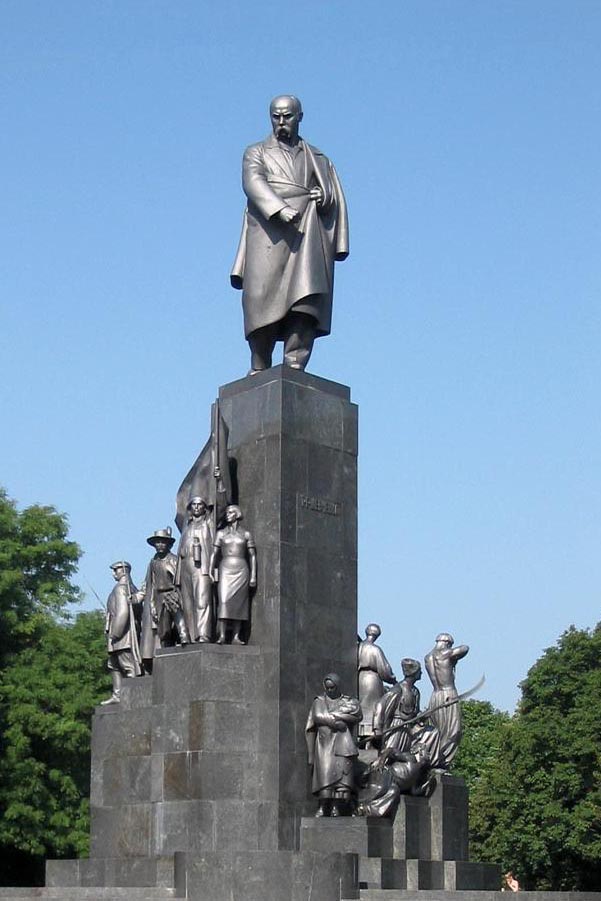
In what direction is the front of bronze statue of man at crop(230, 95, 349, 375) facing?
toward the camera

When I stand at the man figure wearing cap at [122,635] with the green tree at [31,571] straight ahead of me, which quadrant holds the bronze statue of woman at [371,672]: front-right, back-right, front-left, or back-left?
back-right

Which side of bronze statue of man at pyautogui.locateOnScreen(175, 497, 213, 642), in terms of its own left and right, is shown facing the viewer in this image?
front

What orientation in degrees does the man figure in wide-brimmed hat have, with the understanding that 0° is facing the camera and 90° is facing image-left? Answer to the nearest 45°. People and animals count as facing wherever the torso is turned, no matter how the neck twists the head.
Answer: approximately 0°

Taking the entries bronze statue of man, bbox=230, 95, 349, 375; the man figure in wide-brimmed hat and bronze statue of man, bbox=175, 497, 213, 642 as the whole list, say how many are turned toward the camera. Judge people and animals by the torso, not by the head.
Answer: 3

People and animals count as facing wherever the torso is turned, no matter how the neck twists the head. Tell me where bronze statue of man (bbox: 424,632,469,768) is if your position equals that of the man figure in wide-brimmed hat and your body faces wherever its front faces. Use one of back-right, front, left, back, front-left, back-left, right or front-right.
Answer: left

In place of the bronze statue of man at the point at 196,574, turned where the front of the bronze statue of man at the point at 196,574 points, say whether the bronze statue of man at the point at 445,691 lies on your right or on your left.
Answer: on your left
